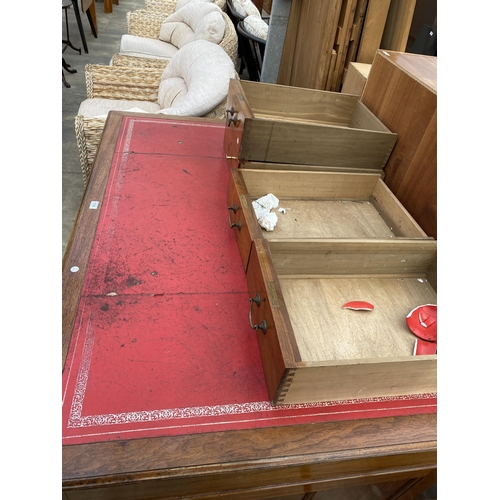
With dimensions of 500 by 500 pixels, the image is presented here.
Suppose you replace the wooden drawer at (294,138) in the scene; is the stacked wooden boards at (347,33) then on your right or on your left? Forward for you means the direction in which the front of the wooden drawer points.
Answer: on your right

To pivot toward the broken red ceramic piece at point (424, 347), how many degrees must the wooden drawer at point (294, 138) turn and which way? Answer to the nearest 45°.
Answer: approximately 135° to its left

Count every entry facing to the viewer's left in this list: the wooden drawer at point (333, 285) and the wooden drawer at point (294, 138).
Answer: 2

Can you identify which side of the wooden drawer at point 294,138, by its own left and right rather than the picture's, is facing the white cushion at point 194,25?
right

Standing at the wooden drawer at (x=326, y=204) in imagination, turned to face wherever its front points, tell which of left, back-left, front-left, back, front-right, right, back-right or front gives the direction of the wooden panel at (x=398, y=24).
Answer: right

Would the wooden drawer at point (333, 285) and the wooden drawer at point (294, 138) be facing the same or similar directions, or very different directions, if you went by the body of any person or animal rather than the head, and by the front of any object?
same or similar directions

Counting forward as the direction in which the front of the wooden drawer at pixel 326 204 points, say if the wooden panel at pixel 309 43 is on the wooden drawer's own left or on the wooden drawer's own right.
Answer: on the wooden drawer's own right

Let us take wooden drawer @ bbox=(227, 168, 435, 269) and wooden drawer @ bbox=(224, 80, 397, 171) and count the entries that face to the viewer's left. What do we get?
2

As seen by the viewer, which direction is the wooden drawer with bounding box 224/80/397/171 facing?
to the viewer's left

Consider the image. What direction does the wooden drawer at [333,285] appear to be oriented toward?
to the viewer's left

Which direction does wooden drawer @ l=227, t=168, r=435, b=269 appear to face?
to the viewer's left
